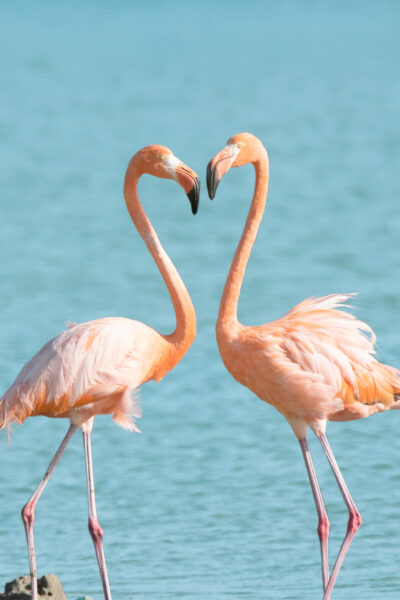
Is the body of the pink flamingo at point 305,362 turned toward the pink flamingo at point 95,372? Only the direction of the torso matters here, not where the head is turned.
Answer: yes

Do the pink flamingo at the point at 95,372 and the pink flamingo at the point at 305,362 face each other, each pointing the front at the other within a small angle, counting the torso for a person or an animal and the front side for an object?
yes

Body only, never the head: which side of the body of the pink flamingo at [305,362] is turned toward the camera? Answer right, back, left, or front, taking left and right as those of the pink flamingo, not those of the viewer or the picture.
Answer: left

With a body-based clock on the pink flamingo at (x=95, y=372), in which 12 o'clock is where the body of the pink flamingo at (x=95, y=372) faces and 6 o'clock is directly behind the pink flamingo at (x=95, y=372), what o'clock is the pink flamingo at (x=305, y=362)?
the pink flamingo at (x=305, y=362) is roughly at 12 o'clock from the pink flamingo at (x=95, y=372).

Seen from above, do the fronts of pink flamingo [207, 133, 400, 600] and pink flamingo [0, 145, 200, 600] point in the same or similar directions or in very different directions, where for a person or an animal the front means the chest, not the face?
very different directions

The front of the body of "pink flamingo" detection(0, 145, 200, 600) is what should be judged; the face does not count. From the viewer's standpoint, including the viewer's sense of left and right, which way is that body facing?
facing to the right of the viewer

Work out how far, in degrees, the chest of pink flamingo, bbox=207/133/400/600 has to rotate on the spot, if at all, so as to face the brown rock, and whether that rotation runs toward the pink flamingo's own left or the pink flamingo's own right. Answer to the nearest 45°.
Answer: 0° — it already faces it

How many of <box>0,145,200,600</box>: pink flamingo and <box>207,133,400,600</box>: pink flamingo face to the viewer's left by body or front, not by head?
1
